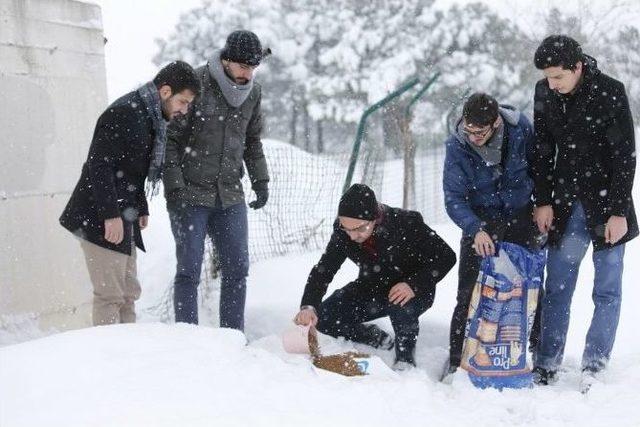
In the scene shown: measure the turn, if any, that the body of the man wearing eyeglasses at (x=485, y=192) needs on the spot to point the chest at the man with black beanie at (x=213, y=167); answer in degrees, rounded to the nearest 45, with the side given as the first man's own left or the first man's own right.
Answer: approximately 45° to the first man's own right

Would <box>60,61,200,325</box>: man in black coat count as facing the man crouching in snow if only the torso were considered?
yes

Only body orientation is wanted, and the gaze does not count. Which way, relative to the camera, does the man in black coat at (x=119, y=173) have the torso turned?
to the viewer's right

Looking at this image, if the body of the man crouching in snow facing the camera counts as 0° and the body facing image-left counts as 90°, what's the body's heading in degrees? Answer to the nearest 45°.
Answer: approximately 45°

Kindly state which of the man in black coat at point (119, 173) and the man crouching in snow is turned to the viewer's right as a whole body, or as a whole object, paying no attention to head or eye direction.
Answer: the man in black coat

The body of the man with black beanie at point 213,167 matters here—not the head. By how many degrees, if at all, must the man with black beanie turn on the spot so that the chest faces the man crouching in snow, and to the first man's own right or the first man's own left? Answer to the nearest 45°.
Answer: approximately 45° to the first man's own left

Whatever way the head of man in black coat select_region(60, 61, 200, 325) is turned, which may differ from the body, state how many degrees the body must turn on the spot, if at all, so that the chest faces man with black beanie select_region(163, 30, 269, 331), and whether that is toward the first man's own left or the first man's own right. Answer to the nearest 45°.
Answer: approximately 45° to the first man's own left

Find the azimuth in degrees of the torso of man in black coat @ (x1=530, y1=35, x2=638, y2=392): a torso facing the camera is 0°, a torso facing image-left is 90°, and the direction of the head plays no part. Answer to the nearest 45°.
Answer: approximately 45°

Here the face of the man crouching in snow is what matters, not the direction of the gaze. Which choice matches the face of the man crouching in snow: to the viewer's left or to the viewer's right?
to the viewer's left

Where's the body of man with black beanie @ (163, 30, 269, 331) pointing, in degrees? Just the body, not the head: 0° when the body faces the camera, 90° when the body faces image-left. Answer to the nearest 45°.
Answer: approximately 315°
